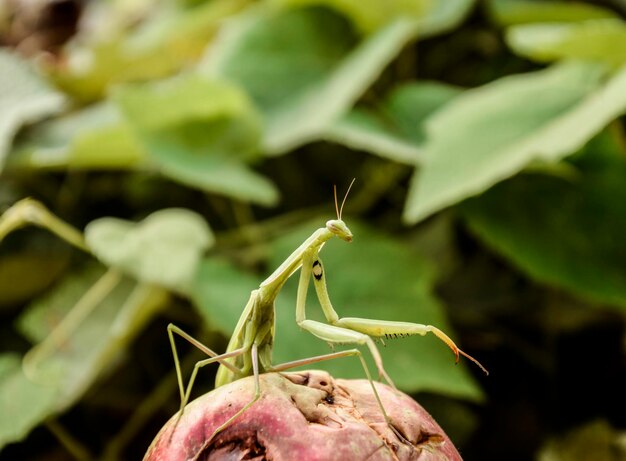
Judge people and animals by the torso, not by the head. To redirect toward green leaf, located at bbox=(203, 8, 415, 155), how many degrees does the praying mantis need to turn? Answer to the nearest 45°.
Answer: approximately 90° to its left

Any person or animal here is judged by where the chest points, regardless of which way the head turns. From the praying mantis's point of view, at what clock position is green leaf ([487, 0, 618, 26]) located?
The green leaf is roughly at 10 o'clock from the praying mantis.

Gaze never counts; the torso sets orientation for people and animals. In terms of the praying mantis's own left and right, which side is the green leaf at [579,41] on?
on its left

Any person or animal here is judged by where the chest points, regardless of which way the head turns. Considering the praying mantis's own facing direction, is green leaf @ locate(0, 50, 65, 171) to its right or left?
on its left

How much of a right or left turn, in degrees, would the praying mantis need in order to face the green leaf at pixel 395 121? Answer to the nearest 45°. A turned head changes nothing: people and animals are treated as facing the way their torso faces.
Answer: approximately 90° to its left

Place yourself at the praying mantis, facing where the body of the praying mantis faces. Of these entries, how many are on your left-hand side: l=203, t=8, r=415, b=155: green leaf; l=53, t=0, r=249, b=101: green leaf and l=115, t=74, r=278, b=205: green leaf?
3

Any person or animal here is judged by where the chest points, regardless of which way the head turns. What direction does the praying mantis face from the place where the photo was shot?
facing to the right of the viewer

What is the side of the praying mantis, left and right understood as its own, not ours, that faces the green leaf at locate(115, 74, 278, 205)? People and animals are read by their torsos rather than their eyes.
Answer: left

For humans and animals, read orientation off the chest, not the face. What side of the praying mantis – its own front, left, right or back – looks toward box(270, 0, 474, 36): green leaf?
left
